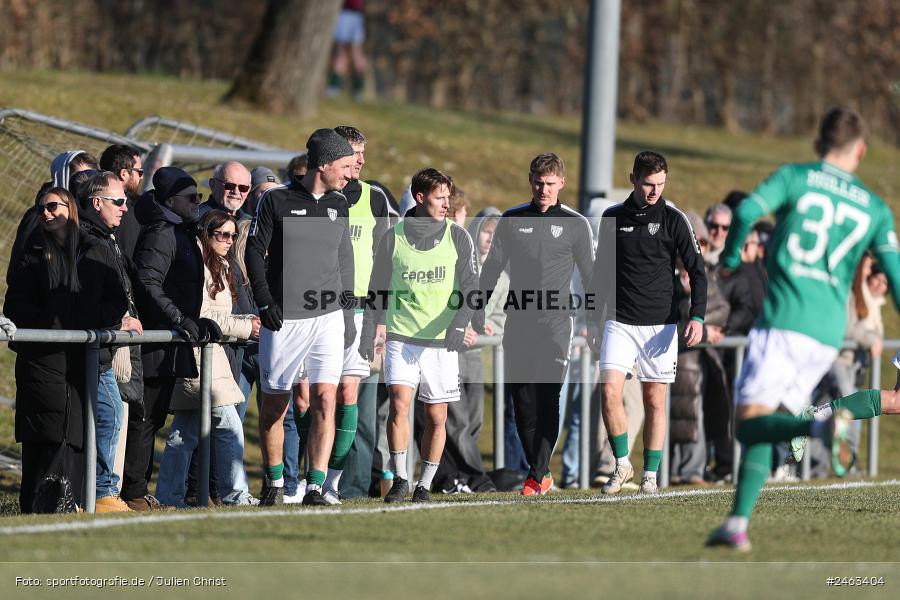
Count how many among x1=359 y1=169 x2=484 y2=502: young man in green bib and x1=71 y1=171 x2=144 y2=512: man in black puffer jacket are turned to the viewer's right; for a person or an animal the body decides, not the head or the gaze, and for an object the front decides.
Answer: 1

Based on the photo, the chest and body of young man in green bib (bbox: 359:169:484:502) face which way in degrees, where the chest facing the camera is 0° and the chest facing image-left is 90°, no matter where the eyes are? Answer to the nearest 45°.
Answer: approximately 0°

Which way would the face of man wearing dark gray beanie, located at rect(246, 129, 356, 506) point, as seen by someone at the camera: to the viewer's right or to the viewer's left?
to the viewer's right

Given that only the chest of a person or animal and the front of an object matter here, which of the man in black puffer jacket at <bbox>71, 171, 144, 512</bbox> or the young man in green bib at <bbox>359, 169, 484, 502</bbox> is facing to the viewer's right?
the man in black puffer jacket

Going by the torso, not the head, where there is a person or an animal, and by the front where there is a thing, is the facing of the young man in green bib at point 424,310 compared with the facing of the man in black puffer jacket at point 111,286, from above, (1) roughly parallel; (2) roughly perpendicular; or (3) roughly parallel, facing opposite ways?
roughly perpendicular

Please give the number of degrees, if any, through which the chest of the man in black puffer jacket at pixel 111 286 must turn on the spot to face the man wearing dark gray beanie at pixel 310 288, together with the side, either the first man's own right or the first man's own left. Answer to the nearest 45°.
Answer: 0° — they already face them

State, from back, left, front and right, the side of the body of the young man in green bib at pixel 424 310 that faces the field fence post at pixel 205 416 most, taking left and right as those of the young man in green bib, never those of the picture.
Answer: right

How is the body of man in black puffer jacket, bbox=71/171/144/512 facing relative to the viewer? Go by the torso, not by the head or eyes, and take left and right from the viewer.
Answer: facing to the right of the viewer
